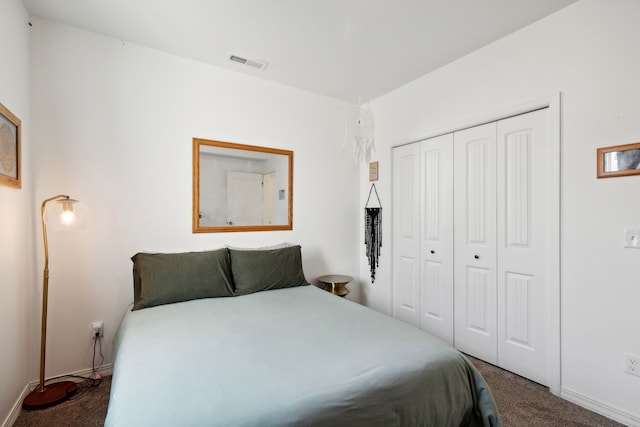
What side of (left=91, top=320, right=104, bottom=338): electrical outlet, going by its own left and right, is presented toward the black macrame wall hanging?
left

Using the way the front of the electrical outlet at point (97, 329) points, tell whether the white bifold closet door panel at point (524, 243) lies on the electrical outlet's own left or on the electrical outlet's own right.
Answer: on the electrical outlet's own left

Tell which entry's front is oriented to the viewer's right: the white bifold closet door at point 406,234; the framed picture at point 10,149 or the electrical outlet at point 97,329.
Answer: the framed picture

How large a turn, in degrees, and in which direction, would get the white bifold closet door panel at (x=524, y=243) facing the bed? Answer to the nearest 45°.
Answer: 0° — it already faces it

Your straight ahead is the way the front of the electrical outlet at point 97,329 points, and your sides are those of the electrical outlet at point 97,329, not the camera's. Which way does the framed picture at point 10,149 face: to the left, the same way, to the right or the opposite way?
to the left

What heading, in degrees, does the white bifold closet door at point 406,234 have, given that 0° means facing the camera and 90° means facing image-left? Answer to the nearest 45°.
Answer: approximately 45°

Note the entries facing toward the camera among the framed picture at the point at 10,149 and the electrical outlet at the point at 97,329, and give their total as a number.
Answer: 1

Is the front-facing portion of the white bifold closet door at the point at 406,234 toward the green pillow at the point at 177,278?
yes
